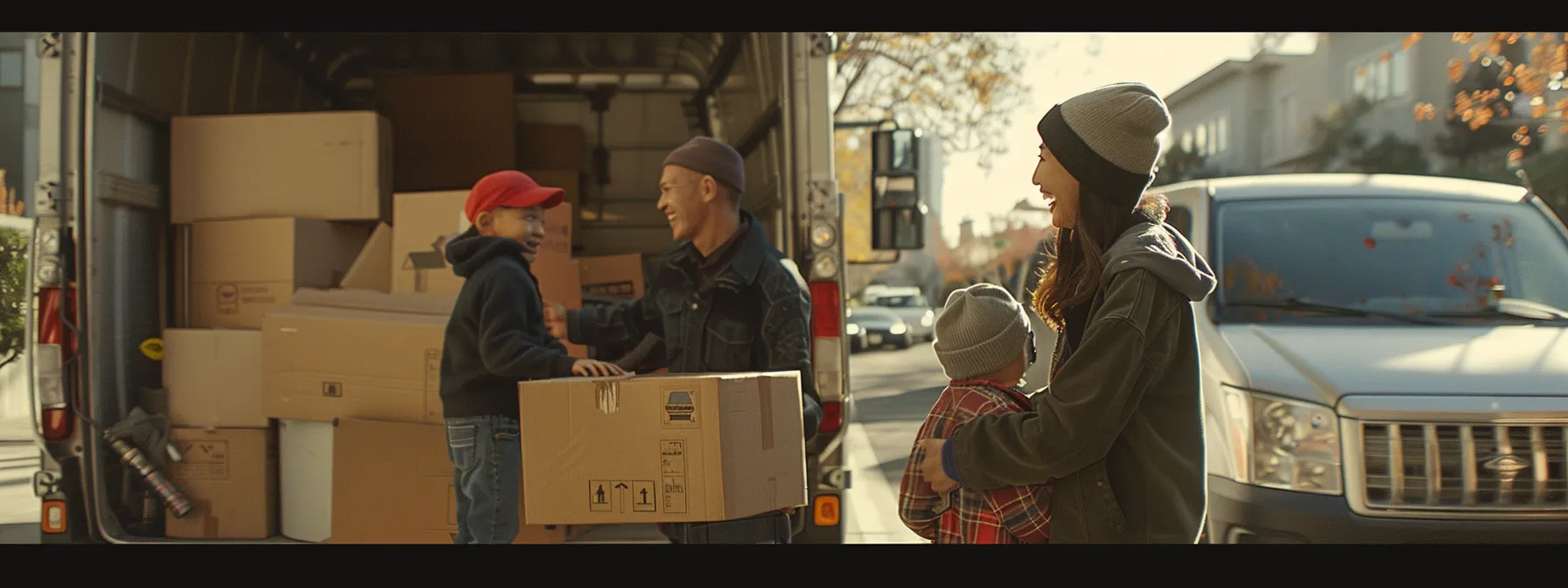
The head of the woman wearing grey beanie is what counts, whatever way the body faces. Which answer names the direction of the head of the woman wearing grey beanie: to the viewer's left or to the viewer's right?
to the viewer's left

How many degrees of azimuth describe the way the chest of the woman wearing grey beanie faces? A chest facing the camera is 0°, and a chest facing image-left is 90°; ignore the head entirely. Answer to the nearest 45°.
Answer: approximately 90°

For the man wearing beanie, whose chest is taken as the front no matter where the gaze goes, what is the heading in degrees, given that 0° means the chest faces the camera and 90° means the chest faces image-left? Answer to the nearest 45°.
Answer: approximately 45°

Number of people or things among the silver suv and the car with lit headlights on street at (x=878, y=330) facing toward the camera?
2

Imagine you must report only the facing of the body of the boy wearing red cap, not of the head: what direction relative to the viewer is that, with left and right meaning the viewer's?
facing to the right of the viewer

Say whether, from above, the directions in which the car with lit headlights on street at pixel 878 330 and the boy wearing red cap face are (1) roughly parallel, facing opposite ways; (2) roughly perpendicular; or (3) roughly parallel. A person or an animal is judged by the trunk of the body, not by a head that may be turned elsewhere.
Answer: roughly perpendicular

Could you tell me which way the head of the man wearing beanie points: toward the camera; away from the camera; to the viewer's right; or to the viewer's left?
to the viewer's left

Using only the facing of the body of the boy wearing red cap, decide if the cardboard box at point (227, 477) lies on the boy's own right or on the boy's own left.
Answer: on the boy's own left
